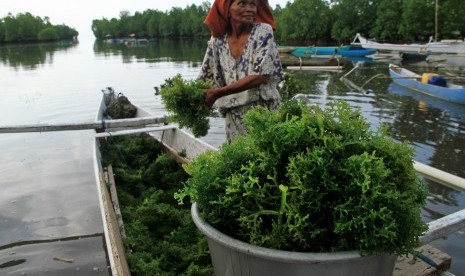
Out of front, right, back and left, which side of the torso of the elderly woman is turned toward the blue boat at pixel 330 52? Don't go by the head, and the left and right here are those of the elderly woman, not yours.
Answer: back

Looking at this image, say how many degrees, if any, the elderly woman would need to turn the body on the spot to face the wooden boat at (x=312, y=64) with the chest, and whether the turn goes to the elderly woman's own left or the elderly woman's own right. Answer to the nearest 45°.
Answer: approximately 180°

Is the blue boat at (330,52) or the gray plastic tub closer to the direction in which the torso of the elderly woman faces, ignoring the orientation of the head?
the gray plastic tub

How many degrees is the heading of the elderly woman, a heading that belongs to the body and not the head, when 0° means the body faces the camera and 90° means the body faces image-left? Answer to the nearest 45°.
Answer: approximately 0°

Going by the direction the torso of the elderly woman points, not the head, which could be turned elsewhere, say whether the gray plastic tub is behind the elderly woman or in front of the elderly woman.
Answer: in front

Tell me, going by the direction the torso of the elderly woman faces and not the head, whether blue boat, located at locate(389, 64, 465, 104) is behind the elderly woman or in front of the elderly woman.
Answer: behind
